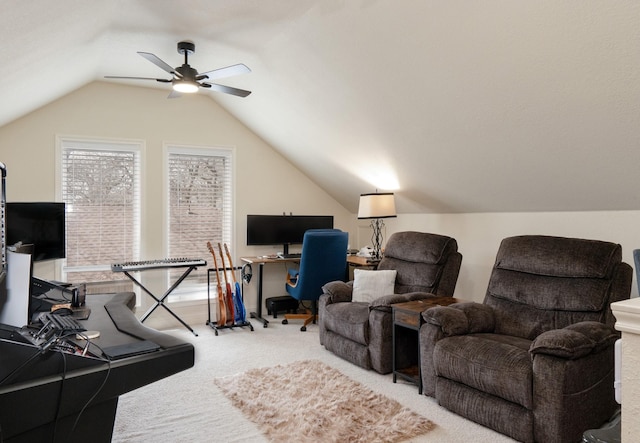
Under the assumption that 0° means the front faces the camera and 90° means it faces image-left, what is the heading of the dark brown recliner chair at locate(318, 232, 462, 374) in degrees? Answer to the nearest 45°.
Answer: approximately 45°

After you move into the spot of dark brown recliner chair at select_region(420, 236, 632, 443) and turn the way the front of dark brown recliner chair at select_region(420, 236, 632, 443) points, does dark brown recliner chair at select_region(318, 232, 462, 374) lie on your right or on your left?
on your right

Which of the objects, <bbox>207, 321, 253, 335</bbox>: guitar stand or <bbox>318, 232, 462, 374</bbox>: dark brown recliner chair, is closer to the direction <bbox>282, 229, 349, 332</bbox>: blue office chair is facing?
the guitar stand

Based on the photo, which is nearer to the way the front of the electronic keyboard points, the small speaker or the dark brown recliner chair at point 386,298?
the small speaker

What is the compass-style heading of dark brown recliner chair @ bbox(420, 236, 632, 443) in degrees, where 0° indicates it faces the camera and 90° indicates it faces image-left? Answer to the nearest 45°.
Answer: approximately 45°

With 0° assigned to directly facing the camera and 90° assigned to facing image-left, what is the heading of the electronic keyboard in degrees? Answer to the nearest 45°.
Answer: approximately 0°

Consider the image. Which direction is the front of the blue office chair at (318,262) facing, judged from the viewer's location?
facing away from the viewer and to the left of the viewer

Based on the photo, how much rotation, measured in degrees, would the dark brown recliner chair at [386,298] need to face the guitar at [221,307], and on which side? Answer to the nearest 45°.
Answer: approximately 45° to its right
